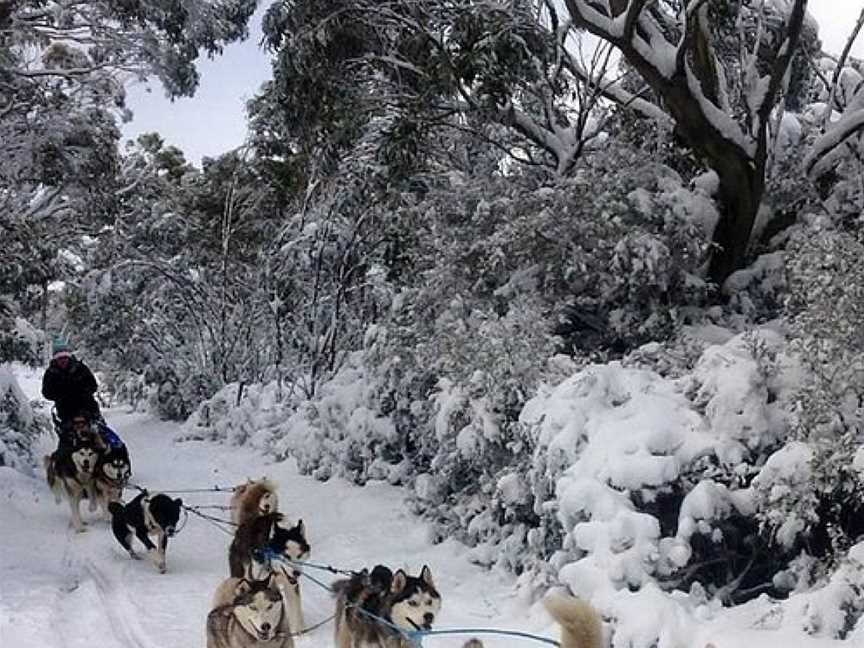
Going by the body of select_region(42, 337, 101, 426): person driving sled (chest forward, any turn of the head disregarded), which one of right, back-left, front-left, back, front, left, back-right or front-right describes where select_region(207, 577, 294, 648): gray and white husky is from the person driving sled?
front

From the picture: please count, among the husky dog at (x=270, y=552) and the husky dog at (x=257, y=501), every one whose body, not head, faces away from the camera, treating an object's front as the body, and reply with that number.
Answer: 0

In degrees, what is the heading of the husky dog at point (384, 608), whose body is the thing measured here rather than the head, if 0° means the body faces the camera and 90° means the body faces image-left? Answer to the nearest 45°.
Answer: approximately 315°

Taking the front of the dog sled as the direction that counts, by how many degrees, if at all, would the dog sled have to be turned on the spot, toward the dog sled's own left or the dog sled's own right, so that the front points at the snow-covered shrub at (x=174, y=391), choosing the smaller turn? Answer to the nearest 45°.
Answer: approximately 135° to the dog sled's own left

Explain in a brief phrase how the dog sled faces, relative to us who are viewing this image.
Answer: facing the viewer and to the right of the viewer

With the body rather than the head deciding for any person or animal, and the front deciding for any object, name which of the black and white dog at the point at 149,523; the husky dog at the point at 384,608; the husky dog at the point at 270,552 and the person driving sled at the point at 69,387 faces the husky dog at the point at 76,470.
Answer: the person driving sled

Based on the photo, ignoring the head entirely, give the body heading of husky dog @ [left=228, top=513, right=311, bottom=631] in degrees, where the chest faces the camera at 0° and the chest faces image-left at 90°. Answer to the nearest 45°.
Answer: approximately 315°

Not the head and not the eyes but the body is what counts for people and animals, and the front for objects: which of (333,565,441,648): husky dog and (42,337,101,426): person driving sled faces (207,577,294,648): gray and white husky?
the person driving sled

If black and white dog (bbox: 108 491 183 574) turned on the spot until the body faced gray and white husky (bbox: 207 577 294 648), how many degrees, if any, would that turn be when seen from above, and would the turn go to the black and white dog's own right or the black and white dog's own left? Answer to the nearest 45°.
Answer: approximately 45° to the black and white dog's own right

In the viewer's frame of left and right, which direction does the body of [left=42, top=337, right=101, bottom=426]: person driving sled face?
facing the viewer

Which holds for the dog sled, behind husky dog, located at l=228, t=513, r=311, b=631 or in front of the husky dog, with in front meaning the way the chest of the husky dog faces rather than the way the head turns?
behind

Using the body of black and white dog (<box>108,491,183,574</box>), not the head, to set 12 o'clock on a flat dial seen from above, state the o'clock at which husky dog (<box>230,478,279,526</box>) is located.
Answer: The husky dog is roughly at 12 o'clock from the black and white dog.
